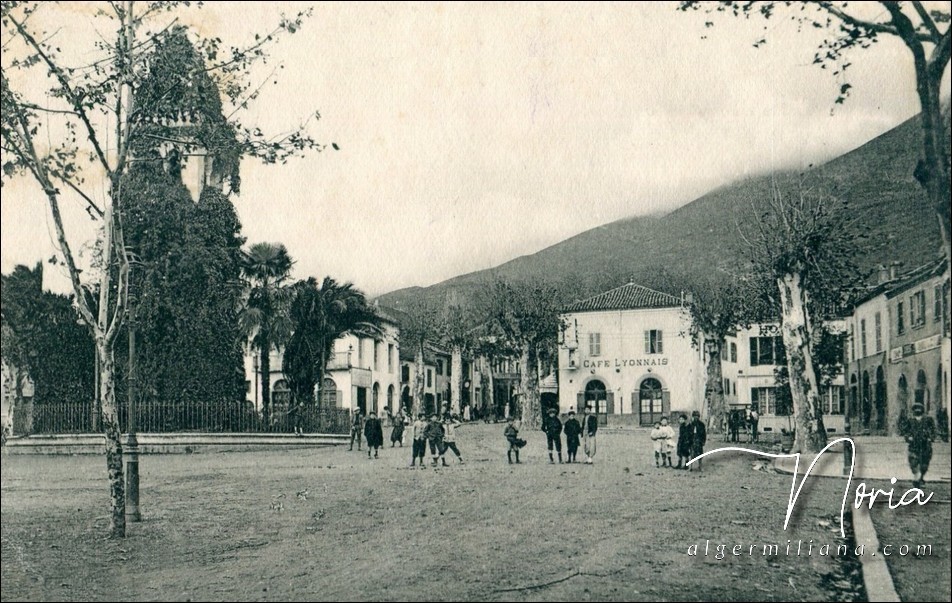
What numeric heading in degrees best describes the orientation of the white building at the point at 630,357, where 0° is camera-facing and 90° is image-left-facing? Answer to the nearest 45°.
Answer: approximately 0°

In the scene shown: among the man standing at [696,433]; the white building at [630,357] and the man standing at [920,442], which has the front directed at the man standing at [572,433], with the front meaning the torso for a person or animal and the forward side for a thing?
the white building

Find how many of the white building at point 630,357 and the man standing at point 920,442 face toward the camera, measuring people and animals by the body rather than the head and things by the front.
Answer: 2

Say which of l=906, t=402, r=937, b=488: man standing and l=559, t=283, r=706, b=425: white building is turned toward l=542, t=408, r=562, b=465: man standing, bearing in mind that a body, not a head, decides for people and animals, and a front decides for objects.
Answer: the white building

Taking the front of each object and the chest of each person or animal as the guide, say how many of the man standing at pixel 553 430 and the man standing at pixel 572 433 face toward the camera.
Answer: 2

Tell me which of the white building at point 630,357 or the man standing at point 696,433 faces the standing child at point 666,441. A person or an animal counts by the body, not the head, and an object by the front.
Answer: the white building
